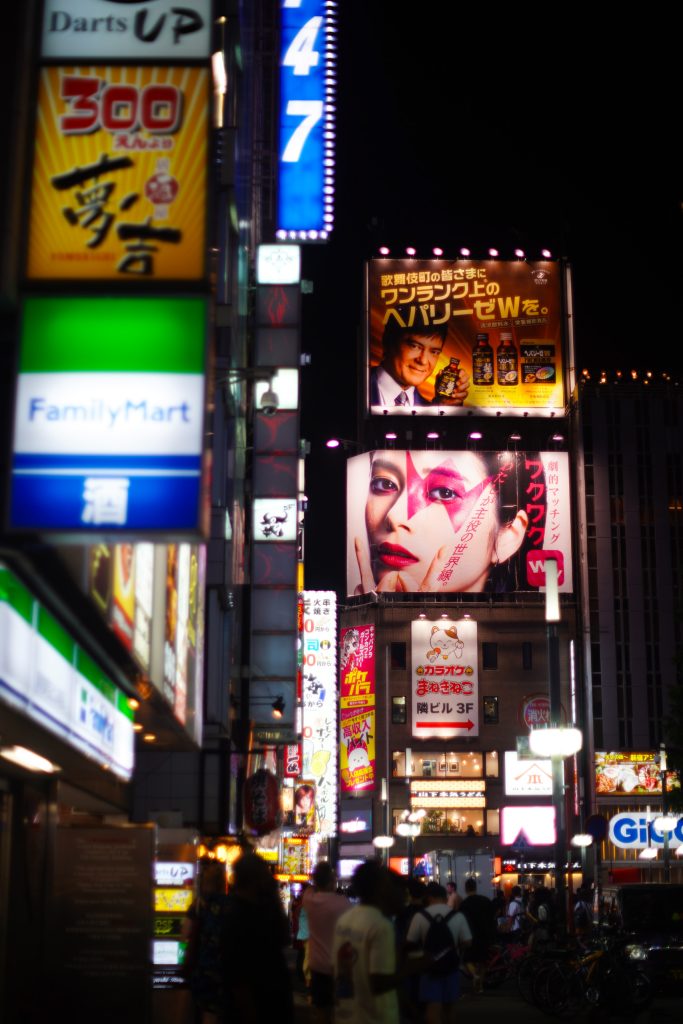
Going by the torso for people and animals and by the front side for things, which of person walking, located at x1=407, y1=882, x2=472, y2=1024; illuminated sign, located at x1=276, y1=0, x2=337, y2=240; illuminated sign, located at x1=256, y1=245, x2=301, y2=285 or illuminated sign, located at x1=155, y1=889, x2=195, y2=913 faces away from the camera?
the person walking

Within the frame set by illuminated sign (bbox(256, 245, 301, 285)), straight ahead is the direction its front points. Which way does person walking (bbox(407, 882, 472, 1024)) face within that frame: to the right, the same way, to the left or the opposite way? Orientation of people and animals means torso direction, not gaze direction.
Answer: the opposite way

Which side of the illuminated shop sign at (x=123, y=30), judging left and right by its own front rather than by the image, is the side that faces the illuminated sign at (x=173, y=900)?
back

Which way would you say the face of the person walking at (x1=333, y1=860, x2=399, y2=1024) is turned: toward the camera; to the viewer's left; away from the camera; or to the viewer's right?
away from the camera

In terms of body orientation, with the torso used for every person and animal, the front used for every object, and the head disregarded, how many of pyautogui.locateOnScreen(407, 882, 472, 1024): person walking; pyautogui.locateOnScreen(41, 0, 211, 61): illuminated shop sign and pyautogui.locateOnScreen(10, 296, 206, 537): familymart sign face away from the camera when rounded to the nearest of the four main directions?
1

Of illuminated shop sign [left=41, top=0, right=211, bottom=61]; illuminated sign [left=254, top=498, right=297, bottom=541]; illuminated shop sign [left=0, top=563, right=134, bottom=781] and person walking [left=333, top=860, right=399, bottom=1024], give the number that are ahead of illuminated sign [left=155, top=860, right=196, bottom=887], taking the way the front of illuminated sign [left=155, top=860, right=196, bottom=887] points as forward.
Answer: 3

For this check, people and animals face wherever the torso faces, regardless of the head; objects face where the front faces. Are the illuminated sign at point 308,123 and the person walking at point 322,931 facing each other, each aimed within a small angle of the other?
yes

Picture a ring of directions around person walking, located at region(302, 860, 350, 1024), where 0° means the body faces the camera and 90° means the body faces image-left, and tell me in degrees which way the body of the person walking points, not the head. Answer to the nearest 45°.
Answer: approximately 180°

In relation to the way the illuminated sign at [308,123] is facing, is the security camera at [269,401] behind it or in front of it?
in front

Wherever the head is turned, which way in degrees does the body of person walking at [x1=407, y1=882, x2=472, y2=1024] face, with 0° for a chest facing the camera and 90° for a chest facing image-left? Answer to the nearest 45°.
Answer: approximately 180°

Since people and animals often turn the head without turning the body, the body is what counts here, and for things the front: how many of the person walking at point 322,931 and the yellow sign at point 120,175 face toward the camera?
1
